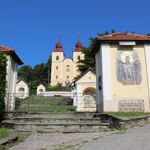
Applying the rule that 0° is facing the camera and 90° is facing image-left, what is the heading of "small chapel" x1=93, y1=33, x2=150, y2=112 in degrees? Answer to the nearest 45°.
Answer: approximately 0°
